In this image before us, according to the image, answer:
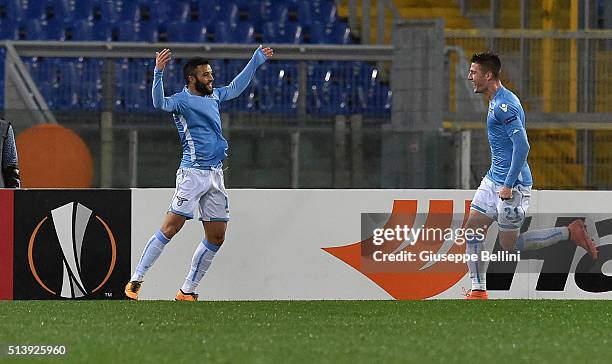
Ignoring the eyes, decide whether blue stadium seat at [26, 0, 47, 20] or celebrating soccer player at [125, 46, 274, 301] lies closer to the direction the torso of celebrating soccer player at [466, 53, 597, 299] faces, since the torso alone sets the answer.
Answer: the celebrating soccer player

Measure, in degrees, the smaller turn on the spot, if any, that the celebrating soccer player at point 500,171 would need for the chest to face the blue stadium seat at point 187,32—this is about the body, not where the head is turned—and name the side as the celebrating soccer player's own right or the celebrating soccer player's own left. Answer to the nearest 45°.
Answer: approximately 45° to the celebrating soccer player's own right

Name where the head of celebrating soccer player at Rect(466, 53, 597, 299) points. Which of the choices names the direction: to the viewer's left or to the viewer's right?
to the viewer's left

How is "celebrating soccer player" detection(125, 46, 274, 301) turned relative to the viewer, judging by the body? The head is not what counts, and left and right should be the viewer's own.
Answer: facing the viewer and to the right of the viewer

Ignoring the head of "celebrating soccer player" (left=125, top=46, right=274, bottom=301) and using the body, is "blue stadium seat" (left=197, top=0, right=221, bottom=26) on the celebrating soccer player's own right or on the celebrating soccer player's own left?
on the celebrating soccer player's own left

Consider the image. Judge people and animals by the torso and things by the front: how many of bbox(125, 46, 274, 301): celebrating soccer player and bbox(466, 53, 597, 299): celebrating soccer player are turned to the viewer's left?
1

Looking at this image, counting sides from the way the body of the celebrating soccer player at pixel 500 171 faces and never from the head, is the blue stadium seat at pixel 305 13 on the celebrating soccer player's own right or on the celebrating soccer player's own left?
on the celebrating soccer player's own right

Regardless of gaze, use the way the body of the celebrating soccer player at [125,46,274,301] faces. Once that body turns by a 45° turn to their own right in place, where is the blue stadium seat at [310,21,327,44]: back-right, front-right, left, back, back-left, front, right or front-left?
back

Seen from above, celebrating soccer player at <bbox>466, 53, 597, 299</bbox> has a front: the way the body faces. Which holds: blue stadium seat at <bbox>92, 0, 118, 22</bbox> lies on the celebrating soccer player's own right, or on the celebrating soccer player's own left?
on the celebrating soccer player's own right

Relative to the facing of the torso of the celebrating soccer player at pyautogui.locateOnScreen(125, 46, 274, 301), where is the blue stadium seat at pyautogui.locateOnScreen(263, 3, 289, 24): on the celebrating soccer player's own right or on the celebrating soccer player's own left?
on the celebrating soccer player's own left

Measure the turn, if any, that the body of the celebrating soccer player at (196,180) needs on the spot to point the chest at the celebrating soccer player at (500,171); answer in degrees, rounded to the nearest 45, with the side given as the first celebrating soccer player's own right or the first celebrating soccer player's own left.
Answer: approximately 45° to the first celebrating soccer player's own left

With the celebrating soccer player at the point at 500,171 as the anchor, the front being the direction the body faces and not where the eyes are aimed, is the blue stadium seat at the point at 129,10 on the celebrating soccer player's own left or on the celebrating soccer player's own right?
on the celebrating soccer player's own right

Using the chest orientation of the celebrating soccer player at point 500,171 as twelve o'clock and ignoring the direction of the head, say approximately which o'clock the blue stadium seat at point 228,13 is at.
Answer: The blue stadium seat is roughly at 2 o'clock from the celebrating soccer player.

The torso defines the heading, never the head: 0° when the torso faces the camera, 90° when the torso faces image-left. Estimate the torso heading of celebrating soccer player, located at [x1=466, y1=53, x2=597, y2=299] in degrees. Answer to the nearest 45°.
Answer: approximately 90°

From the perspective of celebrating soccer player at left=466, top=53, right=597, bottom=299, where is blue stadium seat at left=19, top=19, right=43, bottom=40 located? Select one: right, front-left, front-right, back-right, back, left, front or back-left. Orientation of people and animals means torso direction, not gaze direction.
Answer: front-right

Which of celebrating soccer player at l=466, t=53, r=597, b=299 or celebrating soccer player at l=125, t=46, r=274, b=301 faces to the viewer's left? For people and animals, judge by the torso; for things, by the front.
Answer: celebrating soccer player at l=466, t=53, r=597, b=299
